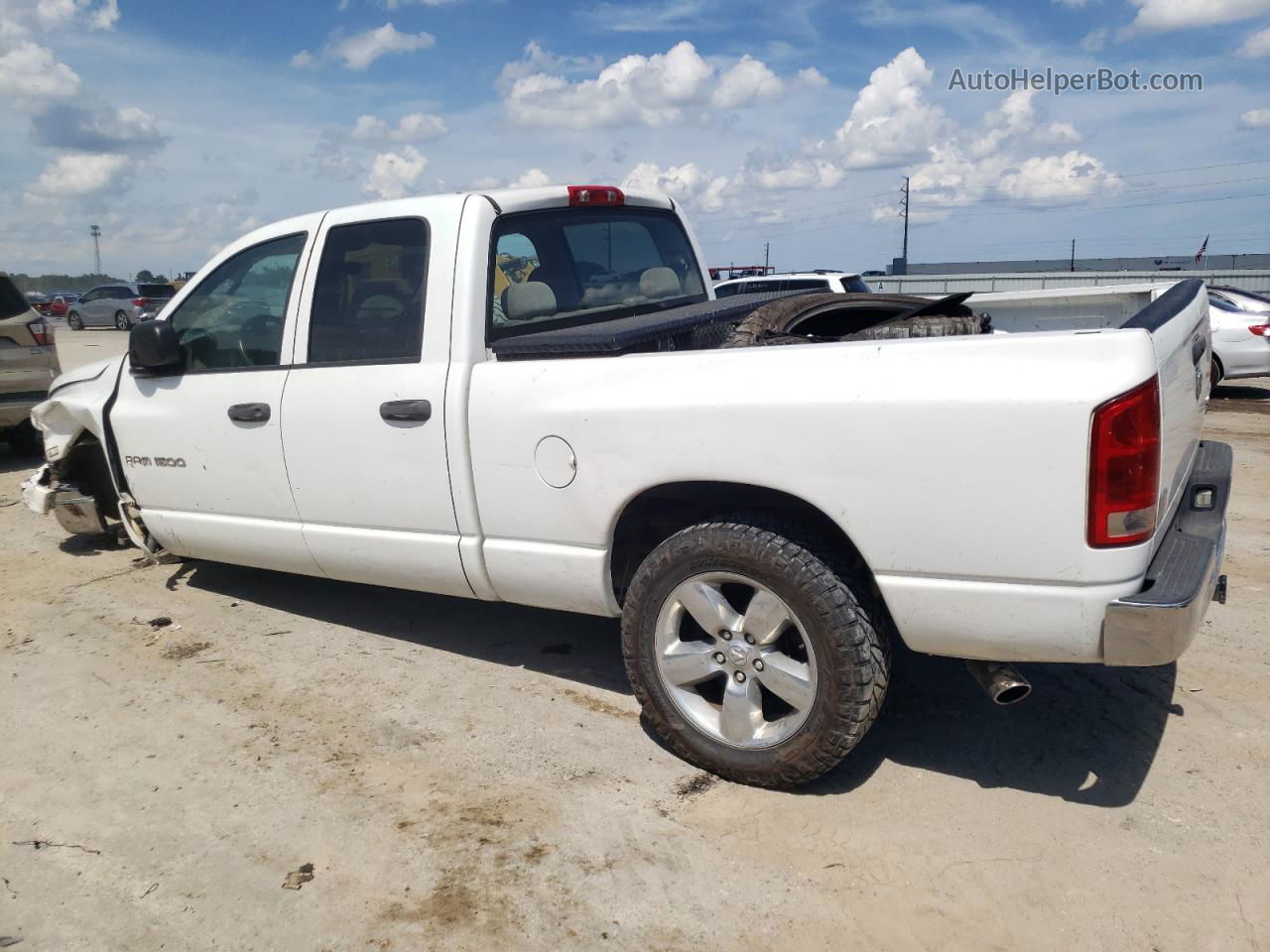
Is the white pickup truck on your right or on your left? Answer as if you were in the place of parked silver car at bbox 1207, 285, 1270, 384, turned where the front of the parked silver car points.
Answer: on your left

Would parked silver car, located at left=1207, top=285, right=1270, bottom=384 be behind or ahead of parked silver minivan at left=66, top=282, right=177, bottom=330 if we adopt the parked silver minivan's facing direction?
behind

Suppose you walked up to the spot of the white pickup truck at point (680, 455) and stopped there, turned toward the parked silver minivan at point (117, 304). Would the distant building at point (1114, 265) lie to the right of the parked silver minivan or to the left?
right

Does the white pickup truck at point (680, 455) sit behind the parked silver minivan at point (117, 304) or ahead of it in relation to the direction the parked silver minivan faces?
behind

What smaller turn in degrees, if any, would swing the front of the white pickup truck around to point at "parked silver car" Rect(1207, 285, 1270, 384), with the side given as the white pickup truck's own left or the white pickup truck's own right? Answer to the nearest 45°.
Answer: approximately 90° to the white pickup truck's own right

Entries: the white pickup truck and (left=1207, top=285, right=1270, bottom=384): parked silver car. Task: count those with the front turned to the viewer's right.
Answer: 0

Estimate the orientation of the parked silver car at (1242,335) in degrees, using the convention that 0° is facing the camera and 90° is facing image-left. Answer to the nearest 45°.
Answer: approximately 135°

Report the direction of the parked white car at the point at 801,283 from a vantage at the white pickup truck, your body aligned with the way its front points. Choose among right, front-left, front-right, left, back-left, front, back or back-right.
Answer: front-right

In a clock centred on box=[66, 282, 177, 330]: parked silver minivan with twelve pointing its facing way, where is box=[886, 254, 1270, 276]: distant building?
The distant building is roughly at 5 o'clock from the parked silver minivan.

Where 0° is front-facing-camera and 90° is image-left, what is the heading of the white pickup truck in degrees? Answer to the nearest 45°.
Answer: approximately 135°
